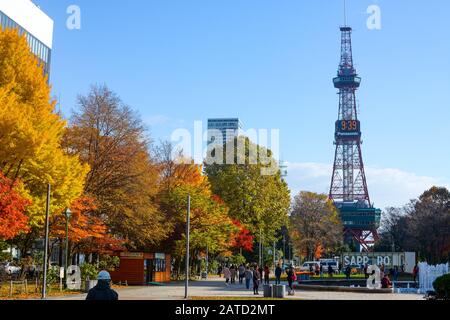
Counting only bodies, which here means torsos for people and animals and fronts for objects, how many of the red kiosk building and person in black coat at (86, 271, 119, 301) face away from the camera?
1

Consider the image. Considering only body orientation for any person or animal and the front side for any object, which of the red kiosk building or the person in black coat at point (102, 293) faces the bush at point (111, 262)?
the person in black coat

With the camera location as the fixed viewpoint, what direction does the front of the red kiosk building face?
facing the viewer and to the right of the viewer

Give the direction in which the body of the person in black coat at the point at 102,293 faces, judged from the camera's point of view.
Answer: away from the camera

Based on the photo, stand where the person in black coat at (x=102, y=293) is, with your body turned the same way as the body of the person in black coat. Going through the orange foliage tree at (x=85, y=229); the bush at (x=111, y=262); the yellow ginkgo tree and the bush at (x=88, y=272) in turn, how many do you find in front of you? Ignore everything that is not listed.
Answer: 4

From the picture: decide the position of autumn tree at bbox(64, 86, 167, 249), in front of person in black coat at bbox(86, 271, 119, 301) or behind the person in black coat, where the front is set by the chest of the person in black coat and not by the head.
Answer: in front

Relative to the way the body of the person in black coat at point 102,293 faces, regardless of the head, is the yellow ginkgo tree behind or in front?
in front

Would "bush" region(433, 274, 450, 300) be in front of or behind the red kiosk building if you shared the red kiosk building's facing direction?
in front

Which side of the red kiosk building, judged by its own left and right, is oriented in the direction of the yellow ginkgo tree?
right

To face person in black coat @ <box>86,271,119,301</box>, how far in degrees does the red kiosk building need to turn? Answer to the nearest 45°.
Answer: approximately 45° to its right

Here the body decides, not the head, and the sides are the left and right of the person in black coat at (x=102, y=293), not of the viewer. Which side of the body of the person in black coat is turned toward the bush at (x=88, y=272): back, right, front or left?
front

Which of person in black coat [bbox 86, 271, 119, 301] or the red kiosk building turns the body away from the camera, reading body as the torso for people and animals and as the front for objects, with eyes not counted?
the person in black coat
